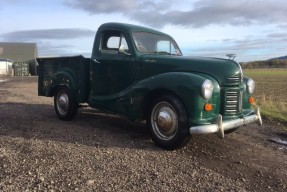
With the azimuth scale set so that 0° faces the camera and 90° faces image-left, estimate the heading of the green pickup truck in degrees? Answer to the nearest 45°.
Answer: approximately 315°

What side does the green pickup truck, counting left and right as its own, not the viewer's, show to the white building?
back
